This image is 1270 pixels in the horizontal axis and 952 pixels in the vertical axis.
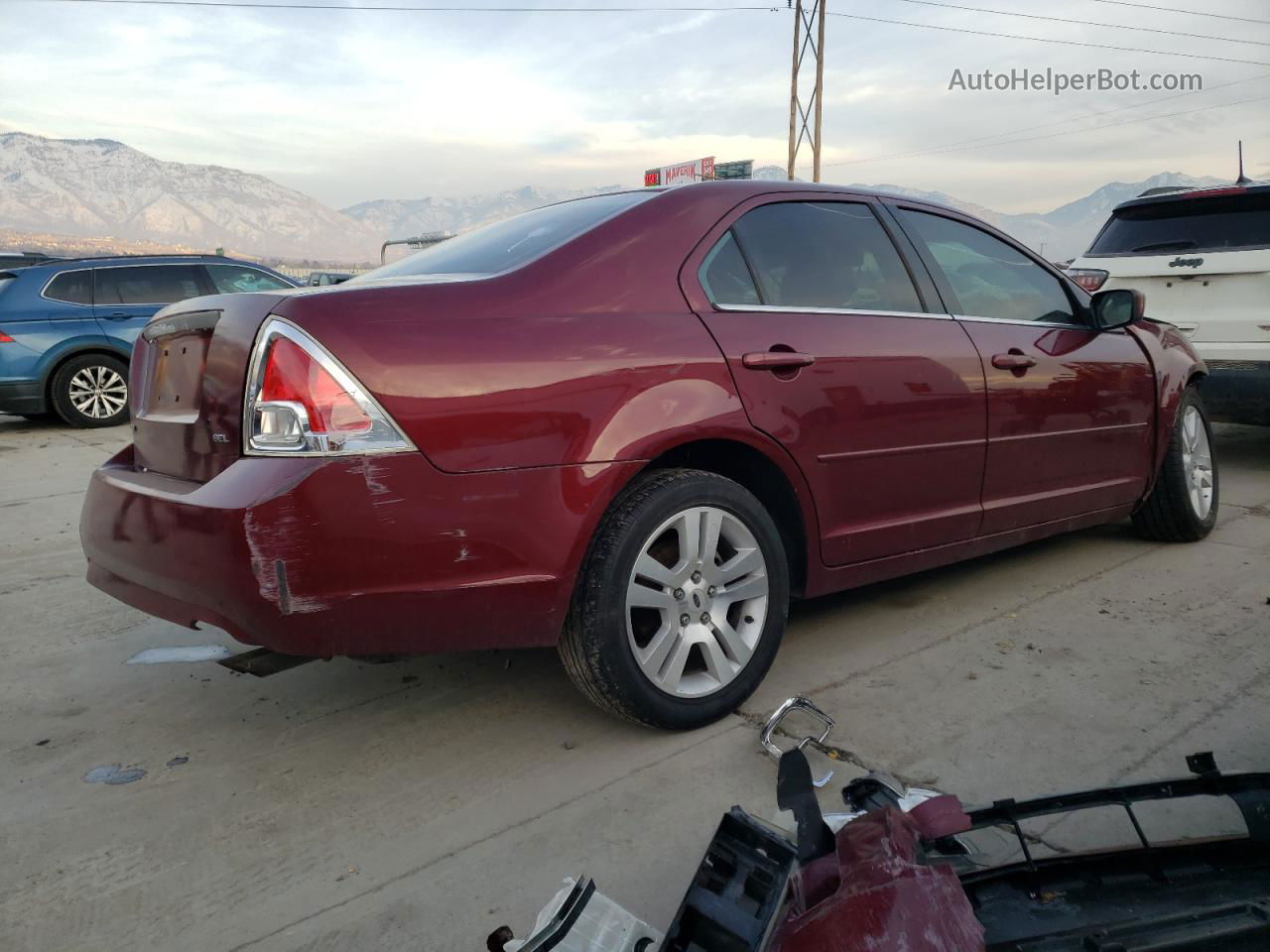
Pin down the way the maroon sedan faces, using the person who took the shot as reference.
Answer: facing away from the viewer and to the right of the viewer

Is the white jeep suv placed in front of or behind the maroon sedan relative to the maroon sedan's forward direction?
in front
